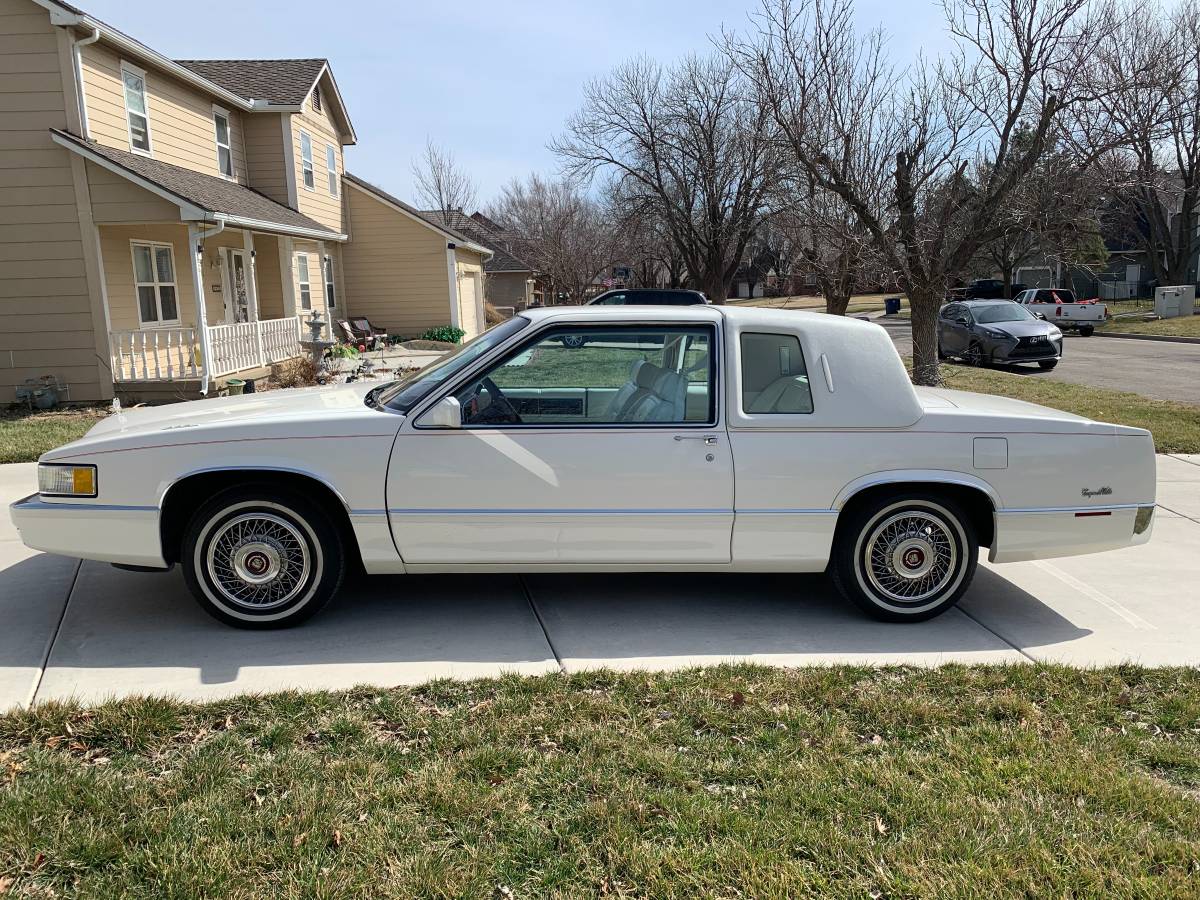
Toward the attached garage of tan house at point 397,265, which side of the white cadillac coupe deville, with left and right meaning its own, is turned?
right

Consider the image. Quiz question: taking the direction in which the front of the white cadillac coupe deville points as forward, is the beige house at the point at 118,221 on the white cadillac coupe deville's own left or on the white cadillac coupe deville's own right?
on the white cadillac coupe deville's own right

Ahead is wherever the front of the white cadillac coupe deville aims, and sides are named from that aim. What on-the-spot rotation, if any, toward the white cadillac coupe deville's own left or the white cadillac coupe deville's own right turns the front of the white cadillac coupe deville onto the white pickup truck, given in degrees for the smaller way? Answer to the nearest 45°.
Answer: approximately 135° to the white cadillac coupe deville's own right

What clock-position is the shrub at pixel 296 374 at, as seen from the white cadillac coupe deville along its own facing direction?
The shrub is roughly at 2 o'clock from the white cadillac coupe deville.

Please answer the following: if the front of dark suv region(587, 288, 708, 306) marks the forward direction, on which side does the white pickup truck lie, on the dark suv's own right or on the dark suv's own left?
on the dark suv's own right

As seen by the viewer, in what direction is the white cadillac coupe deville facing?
to the viewer's left

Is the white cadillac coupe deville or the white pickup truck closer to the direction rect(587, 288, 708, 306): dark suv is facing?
the white cadillac coupe deville
